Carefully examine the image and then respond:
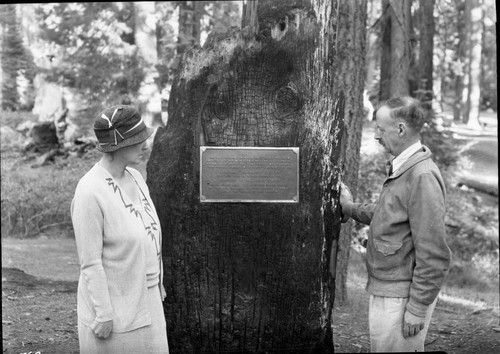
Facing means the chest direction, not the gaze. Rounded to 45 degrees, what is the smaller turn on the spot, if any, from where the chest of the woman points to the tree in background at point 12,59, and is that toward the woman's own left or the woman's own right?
approximately 135° to the woman's own left

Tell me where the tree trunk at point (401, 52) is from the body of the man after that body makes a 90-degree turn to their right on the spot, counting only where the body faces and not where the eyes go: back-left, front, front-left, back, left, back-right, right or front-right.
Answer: front

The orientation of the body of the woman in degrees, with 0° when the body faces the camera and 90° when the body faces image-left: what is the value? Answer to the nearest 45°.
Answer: approximately 315°

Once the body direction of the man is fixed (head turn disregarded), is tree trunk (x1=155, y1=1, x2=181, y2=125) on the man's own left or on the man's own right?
on the man's own right

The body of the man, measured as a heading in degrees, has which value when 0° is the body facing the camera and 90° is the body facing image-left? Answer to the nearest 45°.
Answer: approximately 90°

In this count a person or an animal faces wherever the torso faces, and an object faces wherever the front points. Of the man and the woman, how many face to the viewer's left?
1

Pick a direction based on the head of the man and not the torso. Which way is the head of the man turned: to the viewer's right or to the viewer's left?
to the viewer's left

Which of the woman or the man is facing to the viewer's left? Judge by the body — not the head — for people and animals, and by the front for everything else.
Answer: the man

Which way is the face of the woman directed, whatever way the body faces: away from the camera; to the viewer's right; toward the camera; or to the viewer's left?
to the viewer's right

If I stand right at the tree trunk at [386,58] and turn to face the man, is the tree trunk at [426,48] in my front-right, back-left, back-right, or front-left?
back-left
